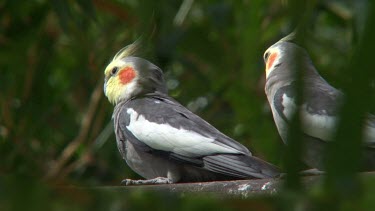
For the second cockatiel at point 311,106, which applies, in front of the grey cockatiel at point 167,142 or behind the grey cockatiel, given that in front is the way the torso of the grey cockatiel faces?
behind

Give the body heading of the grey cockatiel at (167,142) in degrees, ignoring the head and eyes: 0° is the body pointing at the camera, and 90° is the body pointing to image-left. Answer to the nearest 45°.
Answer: approximately 90°
